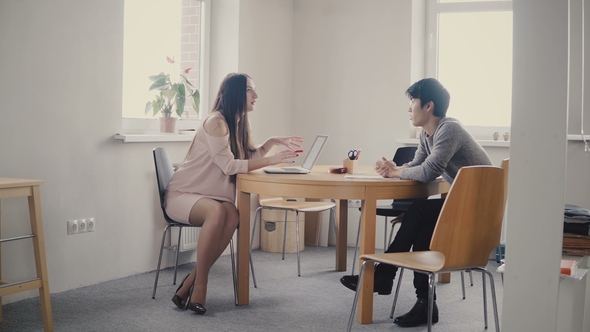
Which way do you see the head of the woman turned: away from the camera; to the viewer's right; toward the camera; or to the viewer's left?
to the viewer's right

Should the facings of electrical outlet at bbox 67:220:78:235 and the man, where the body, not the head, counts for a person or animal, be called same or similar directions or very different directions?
very different directions

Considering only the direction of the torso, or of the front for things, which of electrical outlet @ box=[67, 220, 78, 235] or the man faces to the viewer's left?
the man

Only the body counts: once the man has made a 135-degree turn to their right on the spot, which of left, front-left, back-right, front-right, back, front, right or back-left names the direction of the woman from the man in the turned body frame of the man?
back-left

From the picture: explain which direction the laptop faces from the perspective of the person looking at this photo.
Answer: facing to the left of the viewer

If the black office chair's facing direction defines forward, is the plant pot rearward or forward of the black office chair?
forward

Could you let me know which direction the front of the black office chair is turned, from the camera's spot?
facing the viewer and to the left of the viewer

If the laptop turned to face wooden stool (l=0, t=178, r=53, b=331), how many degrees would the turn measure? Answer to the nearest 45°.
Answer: approximately 45° to its left

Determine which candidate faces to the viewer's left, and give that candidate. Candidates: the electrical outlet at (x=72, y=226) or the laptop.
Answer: the laptop

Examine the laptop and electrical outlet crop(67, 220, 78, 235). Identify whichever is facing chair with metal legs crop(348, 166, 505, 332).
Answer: the electrical outlet

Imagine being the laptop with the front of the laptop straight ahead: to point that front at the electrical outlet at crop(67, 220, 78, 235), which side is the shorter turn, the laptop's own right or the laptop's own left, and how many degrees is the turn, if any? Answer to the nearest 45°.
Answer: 0° — it already faces it

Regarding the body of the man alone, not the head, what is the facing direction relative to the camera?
to the viewer's left

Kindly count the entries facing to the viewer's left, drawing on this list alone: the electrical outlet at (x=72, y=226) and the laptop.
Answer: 1

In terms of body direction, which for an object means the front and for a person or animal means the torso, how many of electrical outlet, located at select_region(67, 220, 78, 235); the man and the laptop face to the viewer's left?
2

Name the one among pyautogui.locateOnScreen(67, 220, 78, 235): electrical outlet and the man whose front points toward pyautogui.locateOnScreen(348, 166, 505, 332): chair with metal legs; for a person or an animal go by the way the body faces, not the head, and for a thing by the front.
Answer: the electrical outlet

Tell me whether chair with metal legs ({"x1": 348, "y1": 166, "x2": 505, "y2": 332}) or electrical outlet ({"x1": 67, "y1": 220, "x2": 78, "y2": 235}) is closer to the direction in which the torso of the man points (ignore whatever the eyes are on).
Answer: the electrical outlet

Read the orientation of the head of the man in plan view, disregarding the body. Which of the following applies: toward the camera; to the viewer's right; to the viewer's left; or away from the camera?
to the viewer's left
